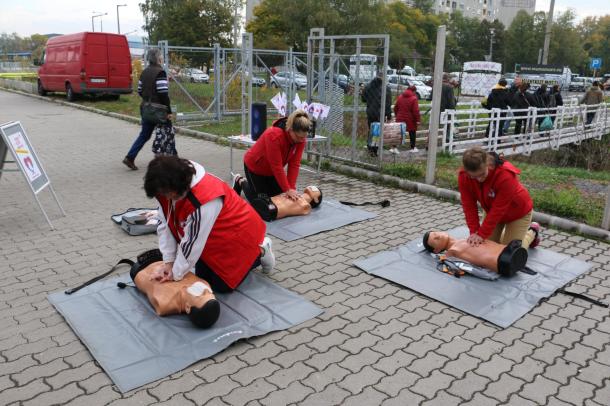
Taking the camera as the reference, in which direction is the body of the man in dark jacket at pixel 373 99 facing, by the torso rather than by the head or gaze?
away from the camera

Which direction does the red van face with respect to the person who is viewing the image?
facing away from the viewer and to the left of the viewer

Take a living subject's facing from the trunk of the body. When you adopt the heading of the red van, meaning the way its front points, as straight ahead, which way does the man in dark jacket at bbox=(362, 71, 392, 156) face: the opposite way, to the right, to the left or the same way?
to the right

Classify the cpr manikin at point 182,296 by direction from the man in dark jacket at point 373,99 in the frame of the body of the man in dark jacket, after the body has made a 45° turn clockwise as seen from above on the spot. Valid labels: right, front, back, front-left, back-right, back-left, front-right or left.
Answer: back-right

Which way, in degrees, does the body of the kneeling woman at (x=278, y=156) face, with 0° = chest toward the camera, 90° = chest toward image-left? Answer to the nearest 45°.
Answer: approximately 315°

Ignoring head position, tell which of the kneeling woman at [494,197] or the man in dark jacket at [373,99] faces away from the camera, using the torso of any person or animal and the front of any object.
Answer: the man in dark jacket

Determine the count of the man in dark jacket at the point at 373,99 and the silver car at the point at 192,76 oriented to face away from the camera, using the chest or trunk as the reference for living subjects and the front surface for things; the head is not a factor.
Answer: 1
